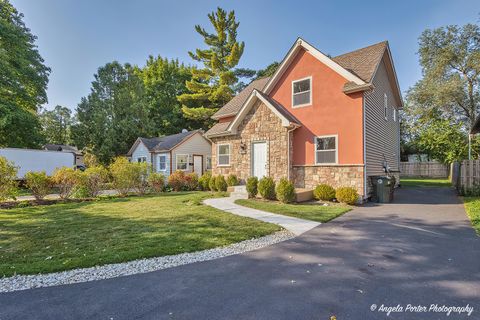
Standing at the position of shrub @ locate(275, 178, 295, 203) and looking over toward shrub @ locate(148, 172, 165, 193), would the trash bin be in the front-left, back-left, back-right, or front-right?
back-right

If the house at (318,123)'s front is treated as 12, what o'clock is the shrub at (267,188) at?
The shrub is roughly at 12 o'clock from the house.

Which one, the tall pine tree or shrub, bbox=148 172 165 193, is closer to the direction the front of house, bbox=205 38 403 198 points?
the shrub

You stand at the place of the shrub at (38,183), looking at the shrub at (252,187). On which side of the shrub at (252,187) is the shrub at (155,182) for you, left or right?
left

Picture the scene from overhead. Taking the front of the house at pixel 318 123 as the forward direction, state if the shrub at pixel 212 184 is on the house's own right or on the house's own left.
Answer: on the house's own right

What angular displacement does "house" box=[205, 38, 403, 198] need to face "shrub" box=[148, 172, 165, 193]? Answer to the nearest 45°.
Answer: approximately 45° to its right

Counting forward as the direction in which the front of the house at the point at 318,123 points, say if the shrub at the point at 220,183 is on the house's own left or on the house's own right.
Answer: on the house's own right

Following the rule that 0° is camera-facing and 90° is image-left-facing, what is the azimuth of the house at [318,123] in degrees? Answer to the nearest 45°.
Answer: approximately 45°

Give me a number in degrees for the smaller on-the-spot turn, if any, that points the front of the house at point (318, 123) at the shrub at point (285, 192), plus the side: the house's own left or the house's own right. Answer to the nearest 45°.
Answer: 0° — it already faces it

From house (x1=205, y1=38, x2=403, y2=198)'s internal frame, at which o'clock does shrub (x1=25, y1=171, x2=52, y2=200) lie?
The shrub is roughly at 1 o'clock from the house.

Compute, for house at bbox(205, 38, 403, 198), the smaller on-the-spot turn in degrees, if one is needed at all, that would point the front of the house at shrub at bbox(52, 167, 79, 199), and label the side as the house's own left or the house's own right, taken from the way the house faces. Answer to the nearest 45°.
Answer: approximately 45° to the house's own right

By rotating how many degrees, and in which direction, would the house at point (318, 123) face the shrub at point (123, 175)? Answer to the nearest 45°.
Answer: approximately 45° to its right
